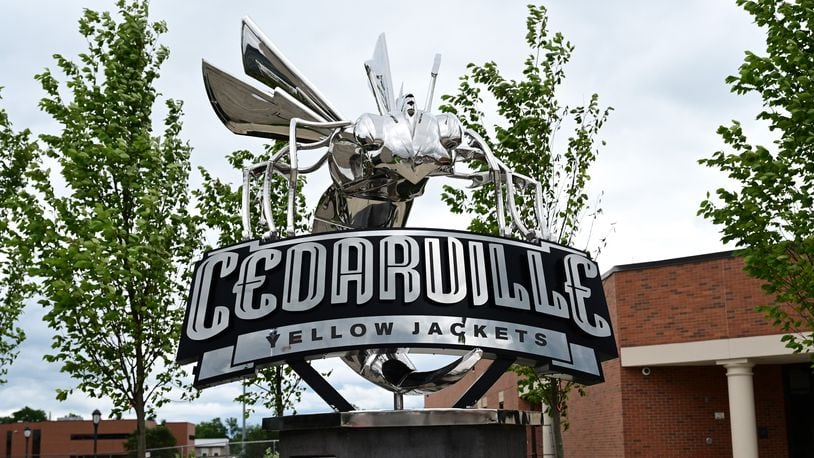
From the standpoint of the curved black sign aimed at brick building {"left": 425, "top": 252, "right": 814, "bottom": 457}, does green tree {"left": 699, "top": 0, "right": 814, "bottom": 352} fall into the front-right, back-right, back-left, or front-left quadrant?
front-right

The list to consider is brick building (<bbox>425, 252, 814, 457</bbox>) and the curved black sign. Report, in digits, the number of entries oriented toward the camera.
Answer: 2

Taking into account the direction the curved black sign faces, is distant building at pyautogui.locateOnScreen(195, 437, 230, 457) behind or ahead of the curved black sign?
behind

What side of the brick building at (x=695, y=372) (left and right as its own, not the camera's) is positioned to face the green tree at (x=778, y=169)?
front

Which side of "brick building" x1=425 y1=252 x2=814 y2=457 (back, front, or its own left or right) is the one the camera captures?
front

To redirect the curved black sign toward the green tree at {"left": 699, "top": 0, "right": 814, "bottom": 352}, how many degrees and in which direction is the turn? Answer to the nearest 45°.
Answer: approximately 135° to its left

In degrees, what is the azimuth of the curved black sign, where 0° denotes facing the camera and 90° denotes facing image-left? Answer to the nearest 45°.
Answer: approximately 0°

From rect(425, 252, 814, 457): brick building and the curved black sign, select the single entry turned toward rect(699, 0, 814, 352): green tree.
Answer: the brick building

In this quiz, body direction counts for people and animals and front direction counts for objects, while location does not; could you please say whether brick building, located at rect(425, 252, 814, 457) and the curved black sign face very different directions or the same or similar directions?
same or similar directions

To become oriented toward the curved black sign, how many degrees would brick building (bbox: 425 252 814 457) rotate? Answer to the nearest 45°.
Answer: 0° — it already faces it

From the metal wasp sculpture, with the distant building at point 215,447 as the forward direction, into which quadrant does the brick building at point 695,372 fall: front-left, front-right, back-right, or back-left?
front-right
